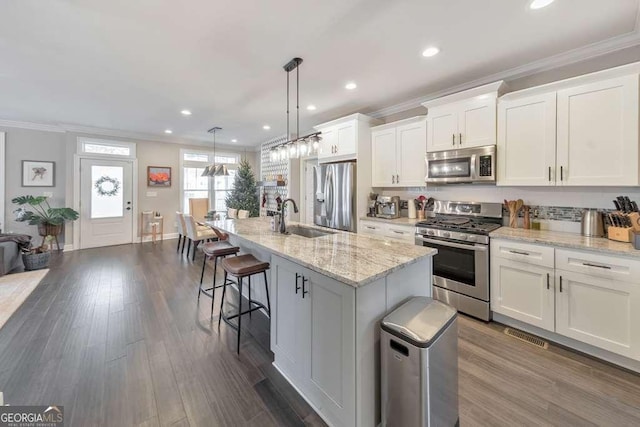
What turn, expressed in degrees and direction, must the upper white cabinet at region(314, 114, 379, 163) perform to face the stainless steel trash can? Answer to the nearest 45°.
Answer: approximately 45° to its left

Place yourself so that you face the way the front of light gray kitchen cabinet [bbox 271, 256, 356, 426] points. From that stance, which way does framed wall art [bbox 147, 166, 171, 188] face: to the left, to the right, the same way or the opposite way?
to the left

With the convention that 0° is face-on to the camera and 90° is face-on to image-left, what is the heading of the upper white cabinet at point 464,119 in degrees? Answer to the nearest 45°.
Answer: approximately 45°

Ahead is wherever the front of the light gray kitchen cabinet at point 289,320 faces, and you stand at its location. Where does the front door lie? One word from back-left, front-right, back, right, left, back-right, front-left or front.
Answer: right

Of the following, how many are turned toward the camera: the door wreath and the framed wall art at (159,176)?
2

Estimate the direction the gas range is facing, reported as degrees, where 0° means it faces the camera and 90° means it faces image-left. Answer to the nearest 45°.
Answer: approximately 45°

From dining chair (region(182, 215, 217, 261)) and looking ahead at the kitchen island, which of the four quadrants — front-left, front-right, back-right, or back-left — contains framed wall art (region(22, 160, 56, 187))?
back-right

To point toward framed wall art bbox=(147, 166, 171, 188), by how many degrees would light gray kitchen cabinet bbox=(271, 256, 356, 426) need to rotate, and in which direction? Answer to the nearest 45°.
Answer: approximately 90° to its right

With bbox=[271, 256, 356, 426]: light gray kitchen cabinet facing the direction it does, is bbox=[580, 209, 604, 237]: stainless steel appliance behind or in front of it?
behind

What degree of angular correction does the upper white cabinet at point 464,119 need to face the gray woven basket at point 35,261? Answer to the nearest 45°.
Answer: approximately 45° to its right

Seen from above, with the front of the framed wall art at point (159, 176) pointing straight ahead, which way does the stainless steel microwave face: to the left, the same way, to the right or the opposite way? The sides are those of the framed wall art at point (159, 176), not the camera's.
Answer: to the right

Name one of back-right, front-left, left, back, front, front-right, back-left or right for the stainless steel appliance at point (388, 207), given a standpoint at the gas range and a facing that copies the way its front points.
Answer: right

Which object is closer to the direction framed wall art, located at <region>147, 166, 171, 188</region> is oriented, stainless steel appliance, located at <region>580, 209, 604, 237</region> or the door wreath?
the stainless steel appliance

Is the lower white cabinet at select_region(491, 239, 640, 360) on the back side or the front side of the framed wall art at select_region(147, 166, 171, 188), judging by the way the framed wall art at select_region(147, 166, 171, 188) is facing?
on the front side

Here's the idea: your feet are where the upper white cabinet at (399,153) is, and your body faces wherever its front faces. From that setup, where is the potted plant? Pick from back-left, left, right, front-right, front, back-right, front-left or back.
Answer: front-right

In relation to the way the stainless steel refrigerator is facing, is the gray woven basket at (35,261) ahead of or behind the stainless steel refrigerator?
ahead

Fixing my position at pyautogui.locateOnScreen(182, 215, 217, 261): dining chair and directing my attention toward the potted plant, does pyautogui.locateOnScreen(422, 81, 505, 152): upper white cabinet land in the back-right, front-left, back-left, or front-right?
back-left
